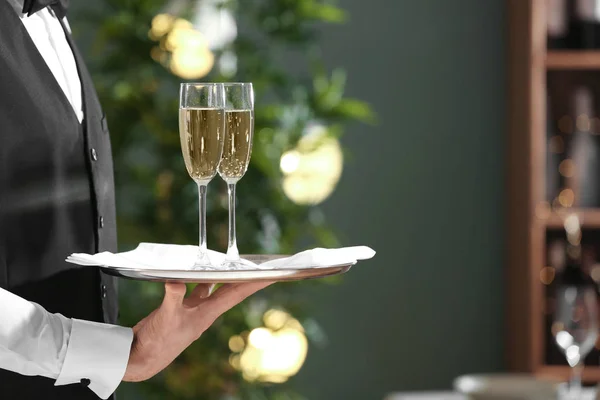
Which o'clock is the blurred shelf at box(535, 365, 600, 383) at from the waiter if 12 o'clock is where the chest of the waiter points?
The blurred shelf is roughly at 9 o'clock from the waiter.

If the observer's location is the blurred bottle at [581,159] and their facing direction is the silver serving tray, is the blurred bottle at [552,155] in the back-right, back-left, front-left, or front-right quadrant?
front-right

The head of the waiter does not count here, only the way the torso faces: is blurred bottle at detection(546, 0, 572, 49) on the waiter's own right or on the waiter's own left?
on the waiter's own left

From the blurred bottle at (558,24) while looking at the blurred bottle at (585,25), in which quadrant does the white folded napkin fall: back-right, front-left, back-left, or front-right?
back-right

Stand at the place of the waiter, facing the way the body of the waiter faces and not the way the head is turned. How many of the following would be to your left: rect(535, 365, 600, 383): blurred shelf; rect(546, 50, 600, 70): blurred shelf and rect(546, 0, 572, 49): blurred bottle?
3

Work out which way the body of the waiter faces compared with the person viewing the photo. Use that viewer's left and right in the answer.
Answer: facing the viewer and to the right of the viewer

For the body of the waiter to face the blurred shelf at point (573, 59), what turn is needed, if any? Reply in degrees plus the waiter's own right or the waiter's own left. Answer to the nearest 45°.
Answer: approximately 90° to the waiter's own left

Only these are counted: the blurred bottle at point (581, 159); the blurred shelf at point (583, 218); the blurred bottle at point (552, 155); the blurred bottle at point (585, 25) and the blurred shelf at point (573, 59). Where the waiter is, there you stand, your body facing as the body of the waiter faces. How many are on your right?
0

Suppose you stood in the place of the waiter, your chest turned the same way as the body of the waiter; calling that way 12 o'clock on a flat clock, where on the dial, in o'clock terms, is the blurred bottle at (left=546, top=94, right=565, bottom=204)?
The blurred bottle is roughly at 9 o'clock from the waiter.

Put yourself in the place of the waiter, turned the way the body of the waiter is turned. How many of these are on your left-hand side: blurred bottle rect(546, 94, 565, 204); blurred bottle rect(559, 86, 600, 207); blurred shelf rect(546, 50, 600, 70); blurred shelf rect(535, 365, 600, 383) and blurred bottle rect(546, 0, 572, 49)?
5

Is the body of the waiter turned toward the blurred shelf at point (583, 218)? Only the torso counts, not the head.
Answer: no

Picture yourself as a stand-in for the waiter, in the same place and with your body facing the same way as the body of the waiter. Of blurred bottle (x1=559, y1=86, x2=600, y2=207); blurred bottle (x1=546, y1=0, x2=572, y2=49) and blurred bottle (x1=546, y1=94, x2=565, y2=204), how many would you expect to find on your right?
0

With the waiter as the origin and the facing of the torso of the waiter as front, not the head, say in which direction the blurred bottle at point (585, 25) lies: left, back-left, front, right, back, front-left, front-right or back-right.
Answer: left
